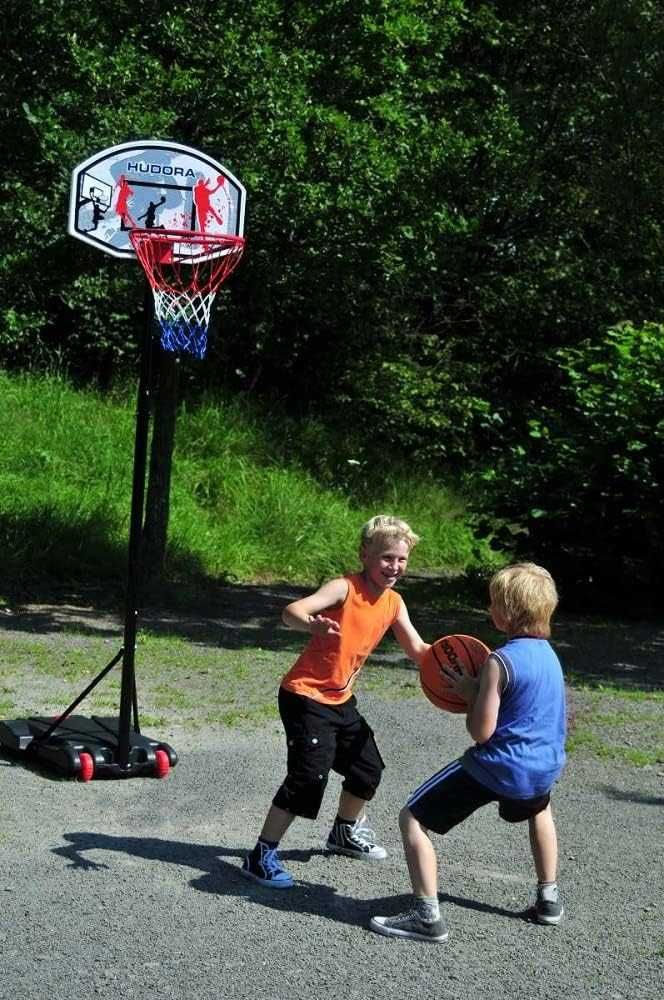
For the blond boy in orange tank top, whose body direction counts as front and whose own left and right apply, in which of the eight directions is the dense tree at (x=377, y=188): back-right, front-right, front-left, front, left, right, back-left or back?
back-left

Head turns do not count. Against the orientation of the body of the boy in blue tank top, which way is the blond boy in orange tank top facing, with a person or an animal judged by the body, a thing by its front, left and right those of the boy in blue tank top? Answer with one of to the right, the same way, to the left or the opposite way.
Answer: the opposite way

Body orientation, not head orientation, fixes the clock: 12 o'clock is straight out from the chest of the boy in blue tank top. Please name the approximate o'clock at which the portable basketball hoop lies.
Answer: The portable basketball hoop is roughly at 12 o'clock from the boy in blue tank top.

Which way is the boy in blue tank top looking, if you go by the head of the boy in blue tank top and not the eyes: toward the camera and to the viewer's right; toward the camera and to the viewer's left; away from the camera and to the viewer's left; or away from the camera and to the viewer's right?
away from the camera and to the viewer's left

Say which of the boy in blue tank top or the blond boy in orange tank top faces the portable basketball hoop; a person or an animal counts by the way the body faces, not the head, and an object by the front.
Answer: the boy in blue tank top

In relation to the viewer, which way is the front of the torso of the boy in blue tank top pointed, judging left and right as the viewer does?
facing away from the viewer and to the left of the viewer

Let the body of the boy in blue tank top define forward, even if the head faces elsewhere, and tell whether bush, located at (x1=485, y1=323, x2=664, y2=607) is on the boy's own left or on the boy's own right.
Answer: on the boy's own right

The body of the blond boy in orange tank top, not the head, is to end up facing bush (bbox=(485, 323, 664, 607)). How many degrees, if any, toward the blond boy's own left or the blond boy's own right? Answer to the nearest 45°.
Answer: approximately 135° to the blond boy's own left

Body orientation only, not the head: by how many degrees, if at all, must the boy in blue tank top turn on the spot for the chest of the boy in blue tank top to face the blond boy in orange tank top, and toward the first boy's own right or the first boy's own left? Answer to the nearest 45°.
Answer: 0° — they already face them

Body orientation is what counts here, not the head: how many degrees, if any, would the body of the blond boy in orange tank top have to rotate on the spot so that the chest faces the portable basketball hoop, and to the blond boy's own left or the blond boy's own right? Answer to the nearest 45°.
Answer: approximately 180°

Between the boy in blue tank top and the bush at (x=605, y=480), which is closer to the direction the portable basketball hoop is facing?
the boy in blue tank top
